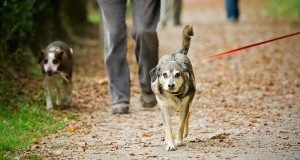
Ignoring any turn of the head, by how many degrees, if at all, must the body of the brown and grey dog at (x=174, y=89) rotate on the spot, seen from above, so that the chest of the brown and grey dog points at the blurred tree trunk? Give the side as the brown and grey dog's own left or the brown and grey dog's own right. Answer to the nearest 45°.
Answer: approximately 180°

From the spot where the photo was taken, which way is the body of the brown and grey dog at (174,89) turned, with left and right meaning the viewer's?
facing the viewer

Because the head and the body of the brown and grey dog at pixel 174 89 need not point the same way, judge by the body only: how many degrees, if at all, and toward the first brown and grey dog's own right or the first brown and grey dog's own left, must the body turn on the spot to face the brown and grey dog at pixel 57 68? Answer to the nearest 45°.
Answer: approximately 135° to the first brown and grey dog's own right
